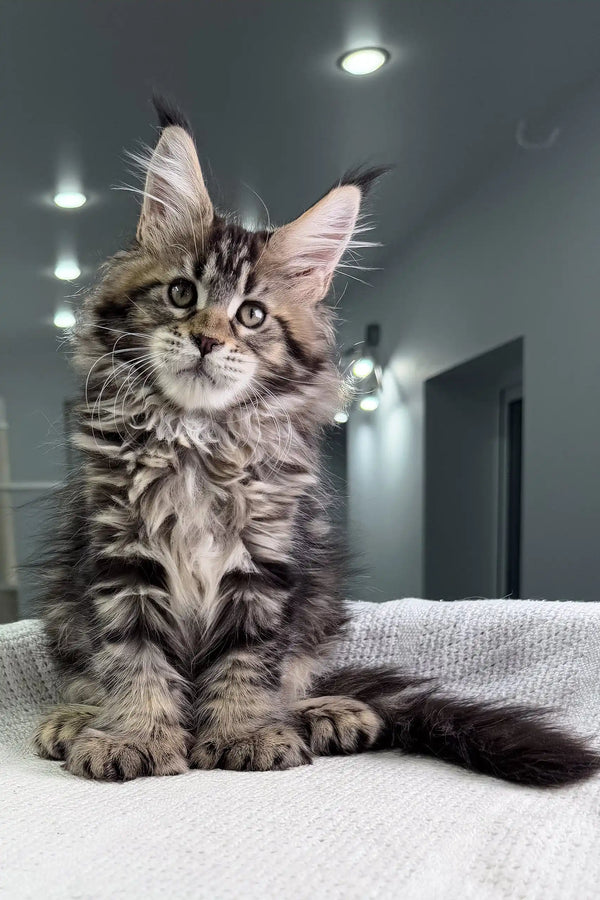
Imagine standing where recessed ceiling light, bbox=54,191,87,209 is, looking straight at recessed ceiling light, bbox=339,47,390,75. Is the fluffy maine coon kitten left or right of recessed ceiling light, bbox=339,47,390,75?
right

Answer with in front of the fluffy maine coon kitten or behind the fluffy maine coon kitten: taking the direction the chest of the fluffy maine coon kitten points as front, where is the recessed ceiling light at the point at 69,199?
behind

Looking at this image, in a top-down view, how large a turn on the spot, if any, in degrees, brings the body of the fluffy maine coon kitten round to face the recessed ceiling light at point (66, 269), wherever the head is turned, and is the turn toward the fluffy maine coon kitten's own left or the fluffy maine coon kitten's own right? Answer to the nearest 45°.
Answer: approximately 135° to the fluffy maine coon kitten's own right

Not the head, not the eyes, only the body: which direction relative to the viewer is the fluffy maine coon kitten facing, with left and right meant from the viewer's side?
facing the viewer
